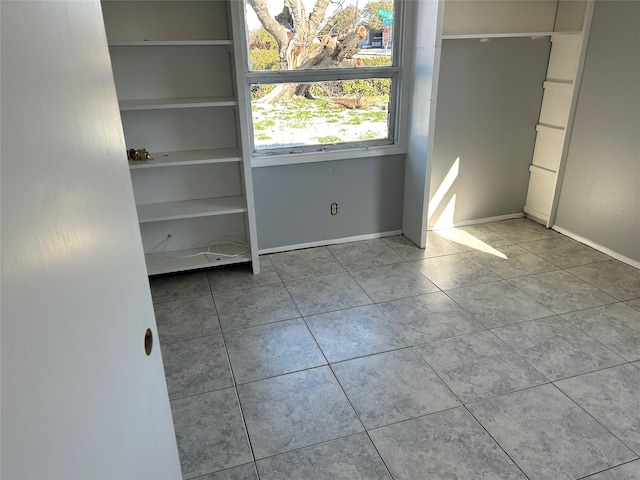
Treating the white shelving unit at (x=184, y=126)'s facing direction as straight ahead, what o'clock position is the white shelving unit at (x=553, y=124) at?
the white shelving unit at (x=553, y=124) is roughly at 9 o'clock from the white shelving unit at (x=184, y=126).

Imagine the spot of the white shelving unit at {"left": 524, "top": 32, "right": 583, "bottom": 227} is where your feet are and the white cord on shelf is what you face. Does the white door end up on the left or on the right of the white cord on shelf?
left

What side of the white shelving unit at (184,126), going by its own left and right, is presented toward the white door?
front

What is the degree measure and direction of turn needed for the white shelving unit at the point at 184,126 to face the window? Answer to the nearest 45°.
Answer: approximately 90° to its left

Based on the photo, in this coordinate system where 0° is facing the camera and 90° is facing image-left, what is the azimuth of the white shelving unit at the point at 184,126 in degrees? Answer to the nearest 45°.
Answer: approximately 0°
